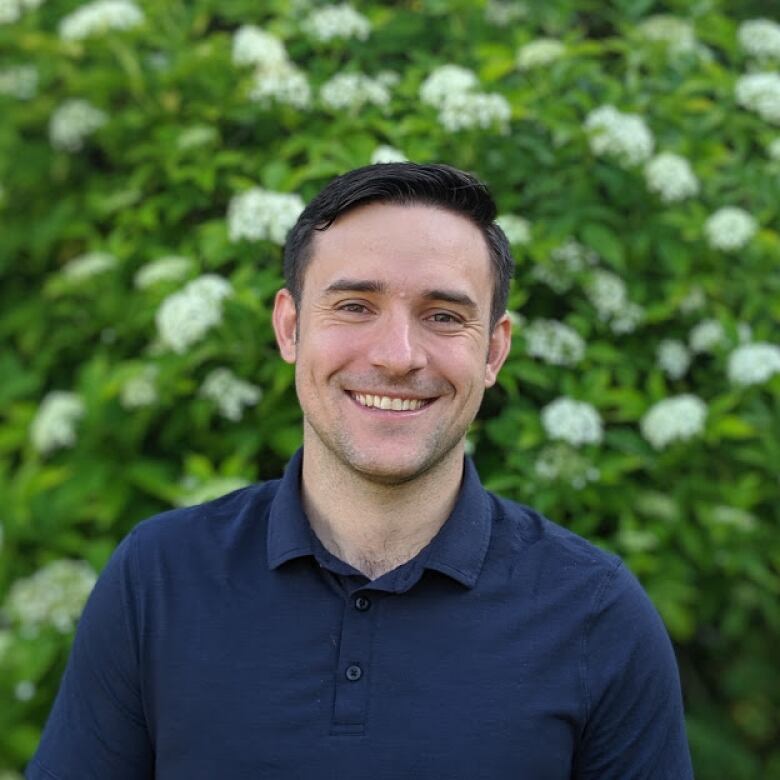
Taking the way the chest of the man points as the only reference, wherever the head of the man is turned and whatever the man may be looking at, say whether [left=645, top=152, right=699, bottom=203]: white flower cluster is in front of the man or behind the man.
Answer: behind

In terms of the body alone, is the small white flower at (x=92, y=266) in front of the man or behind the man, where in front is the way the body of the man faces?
behind

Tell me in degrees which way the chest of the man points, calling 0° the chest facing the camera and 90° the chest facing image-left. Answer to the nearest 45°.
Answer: approximately 0°

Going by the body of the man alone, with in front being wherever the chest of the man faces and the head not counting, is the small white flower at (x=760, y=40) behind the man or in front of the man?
behind

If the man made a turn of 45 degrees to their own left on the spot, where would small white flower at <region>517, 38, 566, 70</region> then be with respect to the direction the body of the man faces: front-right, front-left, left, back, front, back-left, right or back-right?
back-left

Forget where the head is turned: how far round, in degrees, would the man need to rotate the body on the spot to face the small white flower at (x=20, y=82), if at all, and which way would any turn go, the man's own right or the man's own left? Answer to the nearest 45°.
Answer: approximately 135° to the man's own right

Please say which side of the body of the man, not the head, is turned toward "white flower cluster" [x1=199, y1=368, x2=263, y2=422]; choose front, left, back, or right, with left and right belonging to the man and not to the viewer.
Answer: back

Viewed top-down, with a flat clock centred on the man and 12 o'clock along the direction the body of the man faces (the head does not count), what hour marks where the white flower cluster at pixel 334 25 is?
The white flower cluster is roughly at 6 o'clock from the man.

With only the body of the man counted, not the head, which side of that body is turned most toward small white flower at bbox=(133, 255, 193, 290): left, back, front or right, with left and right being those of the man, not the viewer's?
back

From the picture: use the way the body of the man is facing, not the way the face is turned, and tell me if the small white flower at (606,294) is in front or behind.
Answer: behind

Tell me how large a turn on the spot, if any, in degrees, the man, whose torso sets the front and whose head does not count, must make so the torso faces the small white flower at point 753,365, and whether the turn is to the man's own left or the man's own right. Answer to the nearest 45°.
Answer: approximately 135° to the man's own left
